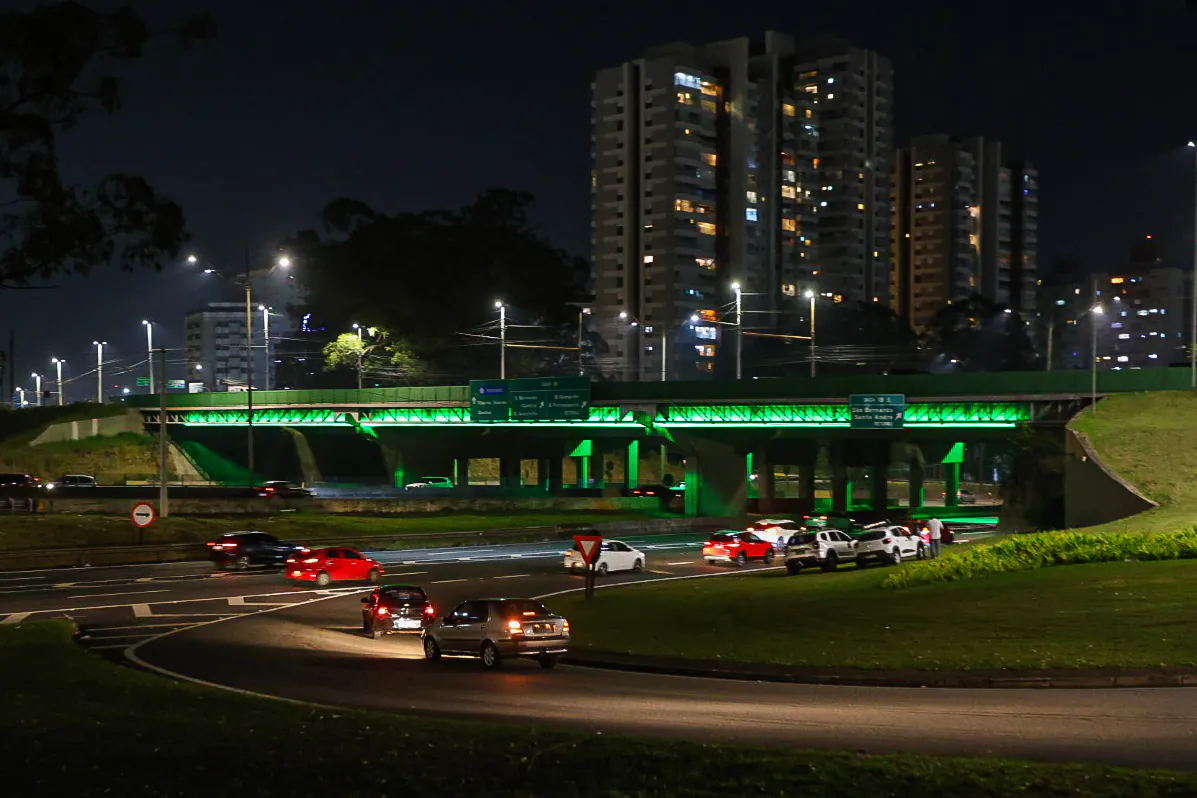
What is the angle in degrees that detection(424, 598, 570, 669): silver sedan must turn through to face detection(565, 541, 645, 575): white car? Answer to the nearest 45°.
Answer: approximately 45° to its right

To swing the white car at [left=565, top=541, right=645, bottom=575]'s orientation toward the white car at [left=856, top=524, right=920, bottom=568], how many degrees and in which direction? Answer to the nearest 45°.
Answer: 0° — it already faces it

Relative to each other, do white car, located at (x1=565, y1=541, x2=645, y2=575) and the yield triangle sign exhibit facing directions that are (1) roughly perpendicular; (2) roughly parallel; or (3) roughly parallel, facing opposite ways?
roughly perpendicular

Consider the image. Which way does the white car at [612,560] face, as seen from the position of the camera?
facing to the right of the viewer

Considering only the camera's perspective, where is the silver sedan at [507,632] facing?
facing away from the viewer and to the left of the viewer

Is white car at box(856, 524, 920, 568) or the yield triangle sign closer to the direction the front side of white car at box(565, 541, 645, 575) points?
the white car

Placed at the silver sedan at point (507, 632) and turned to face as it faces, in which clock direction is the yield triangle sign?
The yield triangle sign is roughly at 2 o'clock from the silver sedan.

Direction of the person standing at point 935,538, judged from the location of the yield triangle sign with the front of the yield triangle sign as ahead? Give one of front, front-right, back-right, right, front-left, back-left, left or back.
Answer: back-left

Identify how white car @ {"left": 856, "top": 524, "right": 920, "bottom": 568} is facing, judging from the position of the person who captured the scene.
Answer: facing away from the viewer and to the right of the viewer

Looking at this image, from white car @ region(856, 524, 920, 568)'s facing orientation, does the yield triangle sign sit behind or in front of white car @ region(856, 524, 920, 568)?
behind

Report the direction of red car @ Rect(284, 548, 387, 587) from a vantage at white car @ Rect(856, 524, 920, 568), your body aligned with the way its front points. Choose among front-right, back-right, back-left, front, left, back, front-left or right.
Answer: back-left

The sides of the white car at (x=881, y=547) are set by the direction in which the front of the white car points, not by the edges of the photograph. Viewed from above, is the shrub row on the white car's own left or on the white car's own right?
on the white car's own right
